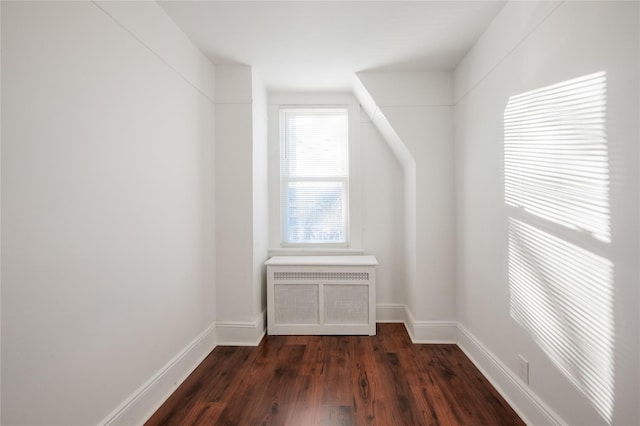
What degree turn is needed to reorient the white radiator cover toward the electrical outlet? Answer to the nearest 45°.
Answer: approximately 45° to its left

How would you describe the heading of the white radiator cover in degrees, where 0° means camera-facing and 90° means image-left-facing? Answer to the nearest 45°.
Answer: approximately 0°
